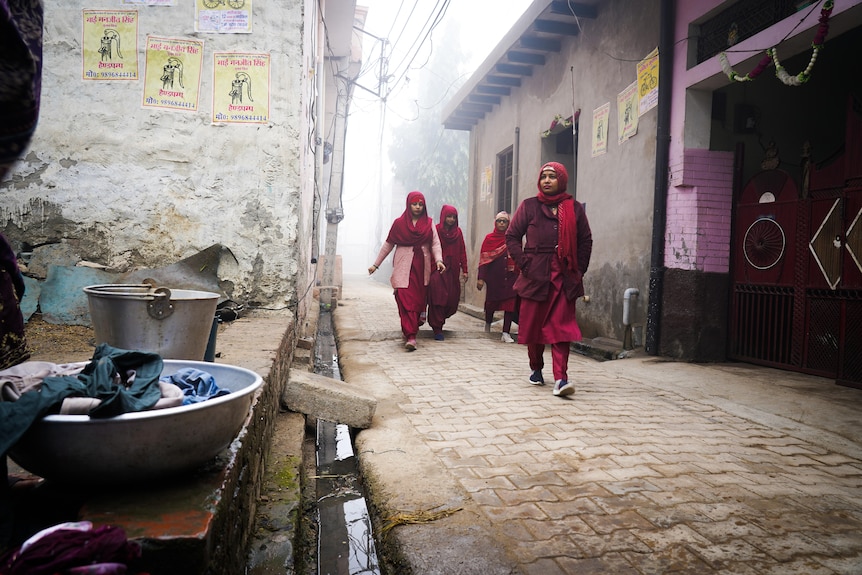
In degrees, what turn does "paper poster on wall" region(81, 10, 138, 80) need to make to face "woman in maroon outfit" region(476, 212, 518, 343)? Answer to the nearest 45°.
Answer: approximately 90° to its left

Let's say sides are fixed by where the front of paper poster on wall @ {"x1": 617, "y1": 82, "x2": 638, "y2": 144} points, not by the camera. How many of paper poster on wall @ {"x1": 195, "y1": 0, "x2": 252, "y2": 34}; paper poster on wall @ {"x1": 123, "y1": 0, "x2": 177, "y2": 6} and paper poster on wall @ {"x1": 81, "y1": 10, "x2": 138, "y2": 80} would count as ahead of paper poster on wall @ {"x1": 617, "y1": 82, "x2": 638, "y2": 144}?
3

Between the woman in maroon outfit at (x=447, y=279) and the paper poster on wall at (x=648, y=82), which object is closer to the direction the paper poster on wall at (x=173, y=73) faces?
the paper poster on wall

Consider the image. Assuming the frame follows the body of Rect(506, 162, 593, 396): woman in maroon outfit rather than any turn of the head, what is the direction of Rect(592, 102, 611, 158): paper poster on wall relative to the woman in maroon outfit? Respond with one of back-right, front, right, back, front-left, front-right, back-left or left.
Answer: back

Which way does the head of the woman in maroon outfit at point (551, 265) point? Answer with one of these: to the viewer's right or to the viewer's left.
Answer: to the viewer's left

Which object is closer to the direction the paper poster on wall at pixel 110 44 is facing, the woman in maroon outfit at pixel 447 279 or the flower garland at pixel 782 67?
the flower garland

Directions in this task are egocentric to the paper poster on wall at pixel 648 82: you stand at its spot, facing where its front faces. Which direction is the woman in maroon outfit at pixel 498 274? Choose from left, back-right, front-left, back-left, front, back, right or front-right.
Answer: right

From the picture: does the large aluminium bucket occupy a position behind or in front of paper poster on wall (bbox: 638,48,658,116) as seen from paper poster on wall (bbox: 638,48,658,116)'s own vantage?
in front

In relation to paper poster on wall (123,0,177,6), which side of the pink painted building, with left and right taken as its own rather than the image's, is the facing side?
front

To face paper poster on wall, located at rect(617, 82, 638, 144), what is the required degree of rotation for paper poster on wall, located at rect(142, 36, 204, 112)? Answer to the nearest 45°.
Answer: approximately 90° to its left
